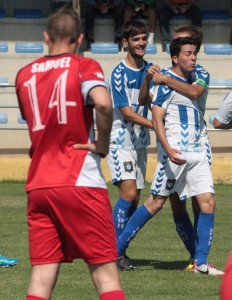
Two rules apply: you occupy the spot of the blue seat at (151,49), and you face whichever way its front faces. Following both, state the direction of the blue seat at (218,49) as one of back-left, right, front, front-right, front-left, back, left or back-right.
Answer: left

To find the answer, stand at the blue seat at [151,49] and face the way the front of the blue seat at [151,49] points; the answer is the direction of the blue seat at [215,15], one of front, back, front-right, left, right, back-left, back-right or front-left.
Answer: back-left

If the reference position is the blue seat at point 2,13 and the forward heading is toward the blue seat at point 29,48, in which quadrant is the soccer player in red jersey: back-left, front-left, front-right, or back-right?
front-right

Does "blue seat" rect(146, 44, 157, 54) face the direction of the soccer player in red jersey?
yes

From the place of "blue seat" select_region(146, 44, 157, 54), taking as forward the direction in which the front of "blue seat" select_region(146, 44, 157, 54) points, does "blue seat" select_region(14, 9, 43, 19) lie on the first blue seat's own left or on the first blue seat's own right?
on the first blue seat's own right

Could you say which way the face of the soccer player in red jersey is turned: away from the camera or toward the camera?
away from the camera

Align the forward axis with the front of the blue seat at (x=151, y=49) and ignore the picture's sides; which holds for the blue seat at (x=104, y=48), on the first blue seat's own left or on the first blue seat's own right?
on the first blue seat's own right

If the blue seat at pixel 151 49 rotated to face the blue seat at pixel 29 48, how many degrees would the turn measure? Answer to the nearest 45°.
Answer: approximately 90° to its right

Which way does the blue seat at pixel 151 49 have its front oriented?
toward the camera

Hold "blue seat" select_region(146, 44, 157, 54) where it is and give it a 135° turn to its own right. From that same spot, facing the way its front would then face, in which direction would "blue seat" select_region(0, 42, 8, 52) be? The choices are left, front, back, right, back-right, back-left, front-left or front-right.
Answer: front-left
